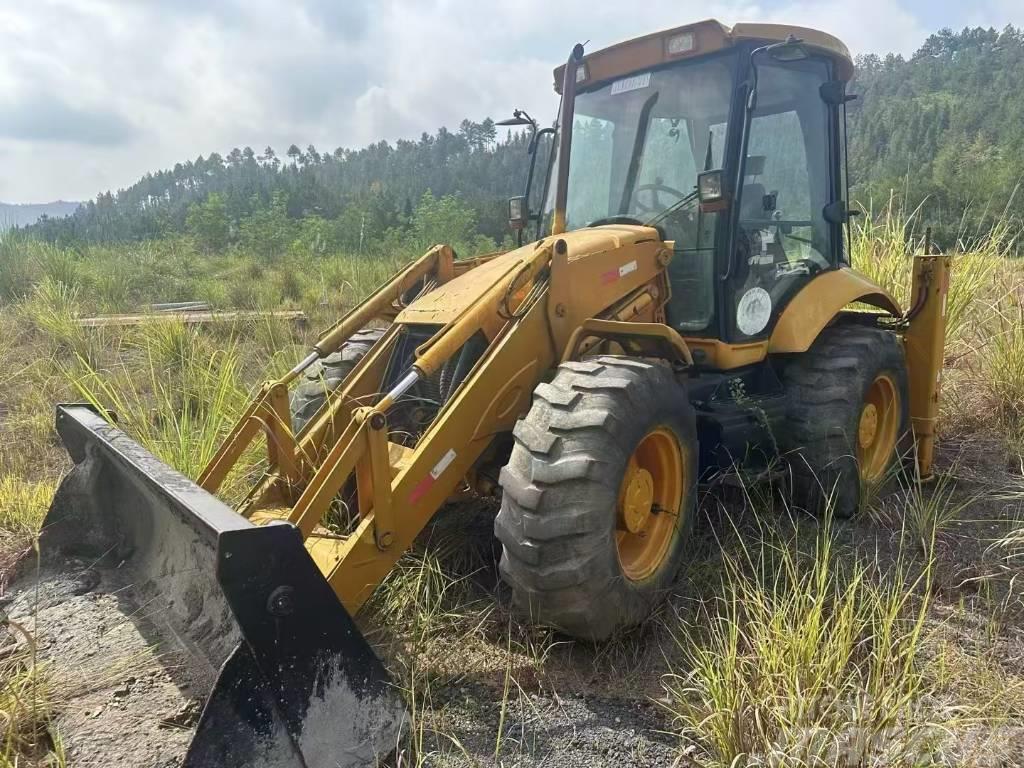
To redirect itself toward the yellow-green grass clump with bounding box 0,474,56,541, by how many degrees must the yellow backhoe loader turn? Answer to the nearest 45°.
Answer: approximately 45° to its right

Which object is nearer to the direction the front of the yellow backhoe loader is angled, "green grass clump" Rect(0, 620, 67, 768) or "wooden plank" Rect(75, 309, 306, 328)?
the green grass clump

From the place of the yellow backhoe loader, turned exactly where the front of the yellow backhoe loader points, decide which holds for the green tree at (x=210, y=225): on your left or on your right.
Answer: on your right

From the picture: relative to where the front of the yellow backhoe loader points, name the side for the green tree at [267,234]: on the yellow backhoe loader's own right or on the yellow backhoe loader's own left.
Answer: on the yellow backhoe loader's own right

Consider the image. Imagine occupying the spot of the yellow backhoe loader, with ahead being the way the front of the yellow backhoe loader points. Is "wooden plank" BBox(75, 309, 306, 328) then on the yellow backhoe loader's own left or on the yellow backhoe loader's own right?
on the yellow backhoe loader's own right

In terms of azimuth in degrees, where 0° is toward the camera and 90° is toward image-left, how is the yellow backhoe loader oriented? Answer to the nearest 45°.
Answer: approximately 45°
